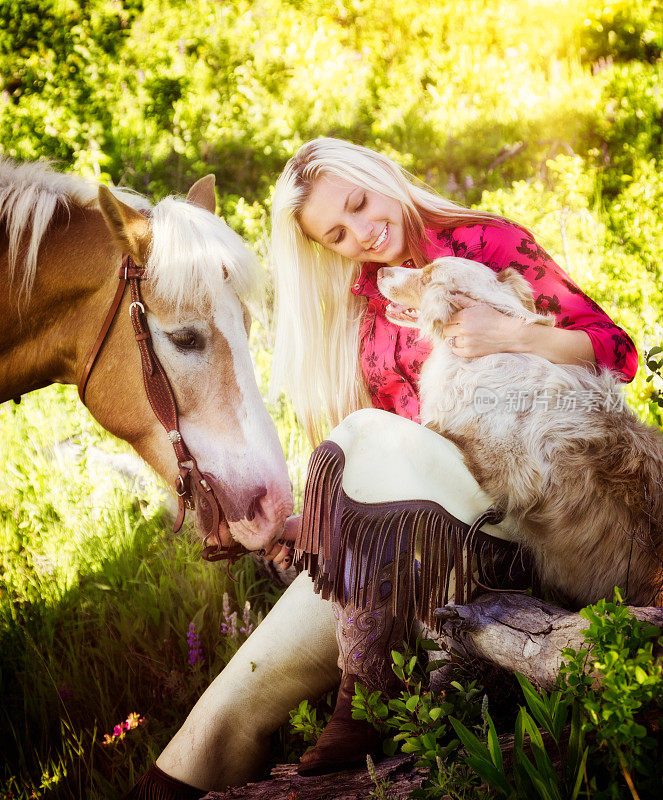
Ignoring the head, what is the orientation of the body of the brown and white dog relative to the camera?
to the viewer's left

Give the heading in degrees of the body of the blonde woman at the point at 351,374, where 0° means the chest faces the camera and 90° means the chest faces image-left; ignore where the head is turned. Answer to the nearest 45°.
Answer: approximately 45°
